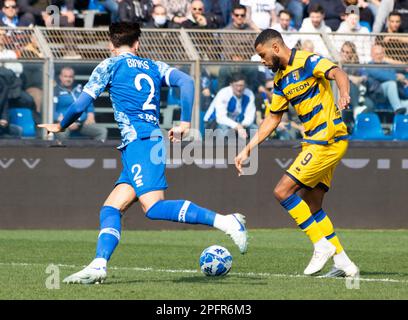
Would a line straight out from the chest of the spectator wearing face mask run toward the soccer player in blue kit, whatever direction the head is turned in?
yes

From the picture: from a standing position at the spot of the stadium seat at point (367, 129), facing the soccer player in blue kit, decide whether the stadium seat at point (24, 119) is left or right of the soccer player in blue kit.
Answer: right

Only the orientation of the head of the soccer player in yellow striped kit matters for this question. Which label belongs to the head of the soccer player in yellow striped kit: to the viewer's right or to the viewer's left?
to the viewer's left

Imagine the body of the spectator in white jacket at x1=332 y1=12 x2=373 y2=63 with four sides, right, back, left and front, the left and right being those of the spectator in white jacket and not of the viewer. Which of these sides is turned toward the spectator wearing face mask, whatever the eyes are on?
right

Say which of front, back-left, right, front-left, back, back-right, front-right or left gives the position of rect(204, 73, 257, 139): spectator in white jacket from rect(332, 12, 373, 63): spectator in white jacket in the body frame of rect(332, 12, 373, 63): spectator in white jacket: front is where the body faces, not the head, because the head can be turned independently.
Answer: front-right

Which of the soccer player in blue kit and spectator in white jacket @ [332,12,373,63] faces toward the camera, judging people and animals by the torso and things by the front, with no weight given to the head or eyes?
the spectator in white jacket

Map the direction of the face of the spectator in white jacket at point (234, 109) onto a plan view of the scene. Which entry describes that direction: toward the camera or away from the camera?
toward the camera

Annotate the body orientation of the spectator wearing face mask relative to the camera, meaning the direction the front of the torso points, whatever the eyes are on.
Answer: toward the camera

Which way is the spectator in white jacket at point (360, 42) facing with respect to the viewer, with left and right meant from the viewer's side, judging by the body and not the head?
facing the viewer

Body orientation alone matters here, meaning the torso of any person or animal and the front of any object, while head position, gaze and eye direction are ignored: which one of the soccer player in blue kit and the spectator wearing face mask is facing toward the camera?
the spectator wearing face mask

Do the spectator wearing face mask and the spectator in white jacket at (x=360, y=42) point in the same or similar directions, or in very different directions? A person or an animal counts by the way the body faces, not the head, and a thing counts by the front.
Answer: same or similar directions

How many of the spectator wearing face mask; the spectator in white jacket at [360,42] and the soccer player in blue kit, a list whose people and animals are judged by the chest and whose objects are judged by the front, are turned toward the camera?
2
